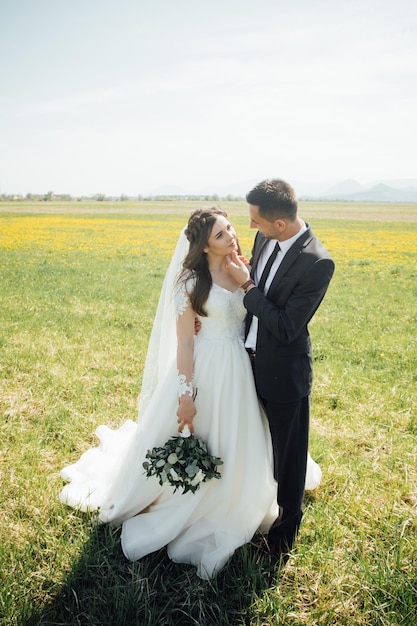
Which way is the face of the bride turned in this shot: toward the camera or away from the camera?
toward the camera

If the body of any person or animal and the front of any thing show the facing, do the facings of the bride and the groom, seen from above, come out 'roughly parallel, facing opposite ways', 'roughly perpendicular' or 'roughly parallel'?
roughly perpendicular

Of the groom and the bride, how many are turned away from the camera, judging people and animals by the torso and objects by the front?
0

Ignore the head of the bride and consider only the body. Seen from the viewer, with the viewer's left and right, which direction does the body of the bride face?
facing the viewer and to the right of the viewer

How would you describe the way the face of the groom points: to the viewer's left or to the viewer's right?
to the viewer's left

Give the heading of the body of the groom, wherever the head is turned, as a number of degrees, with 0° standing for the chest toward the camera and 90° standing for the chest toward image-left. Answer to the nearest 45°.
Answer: approximately 45°
